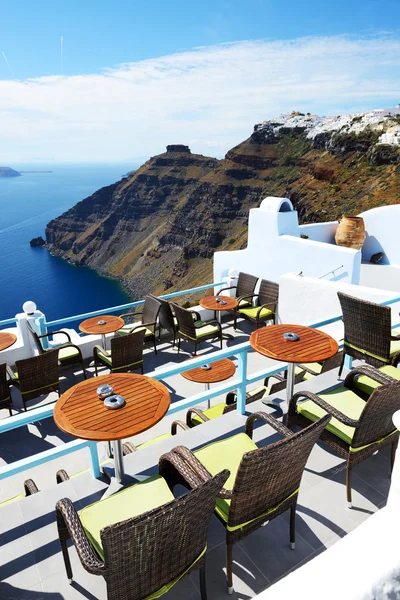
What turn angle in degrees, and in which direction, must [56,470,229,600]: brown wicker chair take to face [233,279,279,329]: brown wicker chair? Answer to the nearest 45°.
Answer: approximately 90° to its right

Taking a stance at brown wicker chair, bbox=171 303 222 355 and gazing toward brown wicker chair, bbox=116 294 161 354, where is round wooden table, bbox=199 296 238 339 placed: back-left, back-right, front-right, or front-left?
back-right

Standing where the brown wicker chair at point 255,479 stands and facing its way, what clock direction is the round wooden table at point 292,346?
The round wooden table is roughly at 2 o'clock from the brown wicker chair.

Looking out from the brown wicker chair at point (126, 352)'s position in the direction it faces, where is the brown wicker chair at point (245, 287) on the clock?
the brown wicker chair at point (245, 287) is roughly at 3 o'clock from the brown wicker chair at point (126, 352).

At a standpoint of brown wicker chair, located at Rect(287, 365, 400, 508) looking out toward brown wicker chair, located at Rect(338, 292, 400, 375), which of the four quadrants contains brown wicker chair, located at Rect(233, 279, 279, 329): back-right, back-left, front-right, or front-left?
front-left

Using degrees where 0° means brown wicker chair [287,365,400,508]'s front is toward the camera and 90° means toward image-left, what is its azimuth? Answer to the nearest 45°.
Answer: approximately 135°

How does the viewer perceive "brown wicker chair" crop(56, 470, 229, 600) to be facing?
facing away from the viewer and to the left of the viewer

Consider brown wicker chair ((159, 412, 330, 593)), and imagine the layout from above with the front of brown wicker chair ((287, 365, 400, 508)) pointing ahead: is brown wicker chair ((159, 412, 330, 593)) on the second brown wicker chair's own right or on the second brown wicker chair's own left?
on the second brown wicker chair's own left

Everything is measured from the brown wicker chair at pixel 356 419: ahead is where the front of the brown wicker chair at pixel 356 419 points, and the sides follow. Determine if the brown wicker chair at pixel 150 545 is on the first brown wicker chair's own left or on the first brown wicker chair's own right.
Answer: on the first brown wicker chair's own left

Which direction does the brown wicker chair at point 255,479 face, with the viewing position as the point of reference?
facing away from the viewer and to the left of the viewer

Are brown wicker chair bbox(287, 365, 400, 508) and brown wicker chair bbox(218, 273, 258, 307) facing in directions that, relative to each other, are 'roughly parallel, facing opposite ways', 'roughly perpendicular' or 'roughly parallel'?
roughly perpendicular

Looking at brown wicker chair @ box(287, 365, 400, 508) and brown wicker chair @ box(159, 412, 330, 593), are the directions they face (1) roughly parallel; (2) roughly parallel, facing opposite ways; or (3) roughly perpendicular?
roughly parallel

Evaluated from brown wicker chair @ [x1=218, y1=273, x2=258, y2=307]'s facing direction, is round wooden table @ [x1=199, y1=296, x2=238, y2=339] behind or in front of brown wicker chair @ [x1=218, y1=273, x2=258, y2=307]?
in front

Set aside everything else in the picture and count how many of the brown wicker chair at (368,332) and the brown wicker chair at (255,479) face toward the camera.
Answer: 0

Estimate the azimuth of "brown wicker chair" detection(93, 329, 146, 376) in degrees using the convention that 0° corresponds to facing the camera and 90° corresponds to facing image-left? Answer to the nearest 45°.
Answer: approximately 135°

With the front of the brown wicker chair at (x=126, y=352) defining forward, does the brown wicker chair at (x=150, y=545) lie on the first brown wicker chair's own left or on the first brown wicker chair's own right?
on the first brown wicker chair's own left
